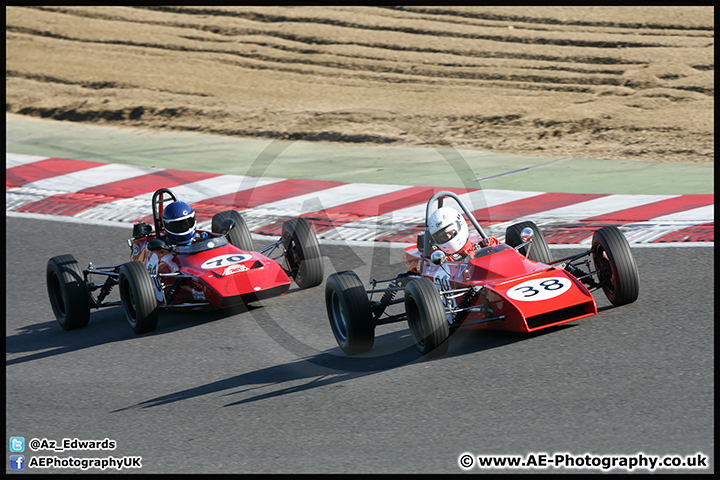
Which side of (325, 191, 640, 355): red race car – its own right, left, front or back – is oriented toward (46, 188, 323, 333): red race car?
back

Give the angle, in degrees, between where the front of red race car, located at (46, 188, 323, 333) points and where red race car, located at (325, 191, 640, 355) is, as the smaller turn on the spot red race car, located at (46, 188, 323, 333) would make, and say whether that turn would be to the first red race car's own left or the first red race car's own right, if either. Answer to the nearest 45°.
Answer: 0° — it already faces it

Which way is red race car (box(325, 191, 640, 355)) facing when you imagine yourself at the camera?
facing the viewer and to the right of the viewer

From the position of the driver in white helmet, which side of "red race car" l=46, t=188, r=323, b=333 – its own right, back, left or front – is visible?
front

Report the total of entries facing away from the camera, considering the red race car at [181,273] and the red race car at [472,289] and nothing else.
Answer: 0
